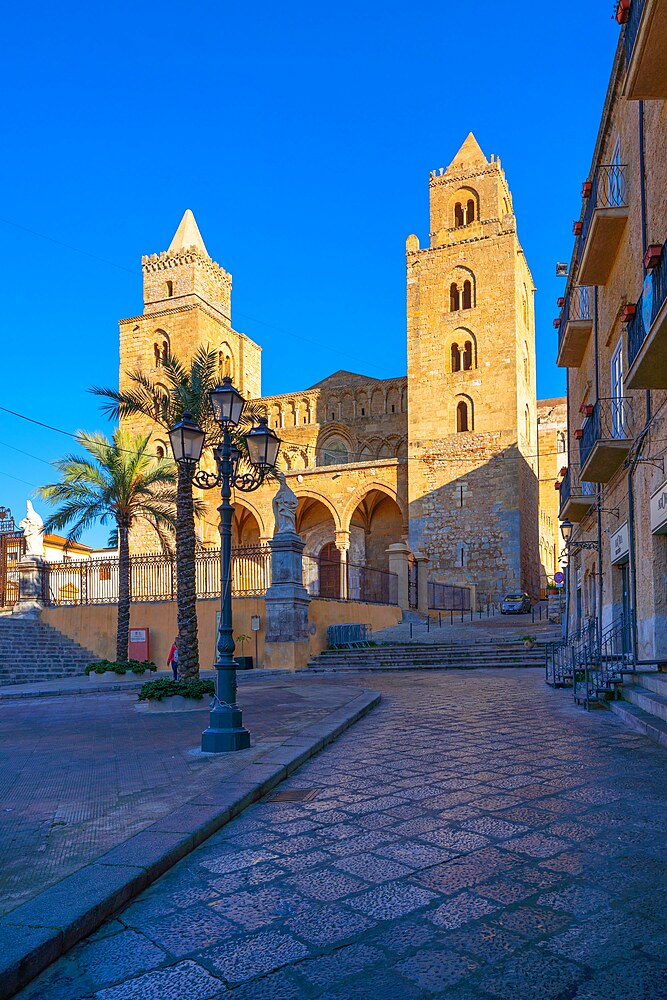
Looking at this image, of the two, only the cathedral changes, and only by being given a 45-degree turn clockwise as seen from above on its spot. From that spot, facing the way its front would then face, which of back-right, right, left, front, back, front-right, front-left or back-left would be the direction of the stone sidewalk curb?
left

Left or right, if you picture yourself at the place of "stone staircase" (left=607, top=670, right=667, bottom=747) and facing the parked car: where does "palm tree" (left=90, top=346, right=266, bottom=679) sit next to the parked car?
left

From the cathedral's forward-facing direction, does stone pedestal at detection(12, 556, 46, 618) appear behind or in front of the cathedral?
in front

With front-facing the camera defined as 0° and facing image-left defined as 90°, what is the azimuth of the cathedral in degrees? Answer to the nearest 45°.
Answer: approximately 45°

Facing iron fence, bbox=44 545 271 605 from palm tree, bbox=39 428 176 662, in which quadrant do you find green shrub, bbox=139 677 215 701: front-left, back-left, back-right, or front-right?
back-right

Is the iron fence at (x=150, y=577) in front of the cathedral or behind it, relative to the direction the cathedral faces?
in front

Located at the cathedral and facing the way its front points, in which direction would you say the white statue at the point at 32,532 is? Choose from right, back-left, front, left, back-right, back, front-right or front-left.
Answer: front

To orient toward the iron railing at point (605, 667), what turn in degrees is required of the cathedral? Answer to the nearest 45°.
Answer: approximately 45° to its left

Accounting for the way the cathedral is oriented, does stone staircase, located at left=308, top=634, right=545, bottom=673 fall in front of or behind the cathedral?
in front

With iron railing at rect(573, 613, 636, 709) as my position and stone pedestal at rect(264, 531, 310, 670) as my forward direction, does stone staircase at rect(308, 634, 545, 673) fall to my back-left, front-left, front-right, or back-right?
front-right
